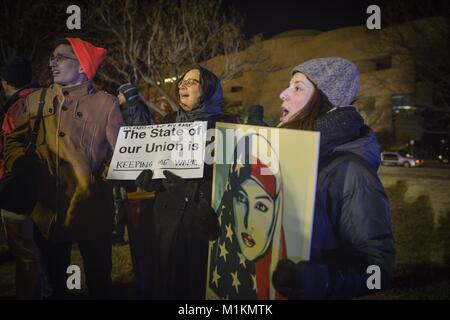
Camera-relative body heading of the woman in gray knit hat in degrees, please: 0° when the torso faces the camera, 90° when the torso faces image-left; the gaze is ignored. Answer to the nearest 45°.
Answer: approximately 90°

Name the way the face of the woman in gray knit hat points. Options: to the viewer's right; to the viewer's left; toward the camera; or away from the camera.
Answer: to the viewer's left

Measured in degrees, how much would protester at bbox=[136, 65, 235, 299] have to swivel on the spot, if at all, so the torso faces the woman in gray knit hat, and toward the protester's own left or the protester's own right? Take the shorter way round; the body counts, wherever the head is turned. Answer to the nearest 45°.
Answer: approximately 90° to the protester's own left

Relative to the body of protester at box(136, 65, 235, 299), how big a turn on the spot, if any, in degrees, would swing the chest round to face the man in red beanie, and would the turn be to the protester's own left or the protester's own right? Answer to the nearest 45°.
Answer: approximately 90° to the protester's own right
